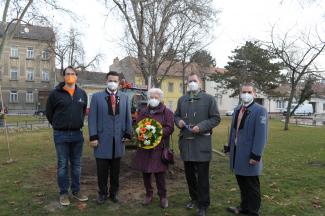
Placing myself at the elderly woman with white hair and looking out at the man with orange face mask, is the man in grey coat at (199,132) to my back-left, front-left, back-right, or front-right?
back-left

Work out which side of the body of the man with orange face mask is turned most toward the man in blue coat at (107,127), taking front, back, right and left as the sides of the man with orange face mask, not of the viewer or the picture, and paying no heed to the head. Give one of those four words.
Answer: left

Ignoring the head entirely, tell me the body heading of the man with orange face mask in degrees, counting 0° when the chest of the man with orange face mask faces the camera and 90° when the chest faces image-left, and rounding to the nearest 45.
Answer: approximately 0°

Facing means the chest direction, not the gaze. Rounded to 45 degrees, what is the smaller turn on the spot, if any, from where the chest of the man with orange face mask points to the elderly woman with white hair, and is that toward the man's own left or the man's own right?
approximately 90° to the man's own left

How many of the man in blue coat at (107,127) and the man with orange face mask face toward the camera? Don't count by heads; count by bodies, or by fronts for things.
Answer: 2

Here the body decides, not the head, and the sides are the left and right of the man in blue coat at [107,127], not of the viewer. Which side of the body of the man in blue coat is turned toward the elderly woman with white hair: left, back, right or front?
left

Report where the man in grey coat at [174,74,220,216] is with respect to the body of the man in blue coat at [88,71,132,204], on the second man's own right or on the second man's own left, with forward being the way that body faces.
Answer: on the second man's own left
